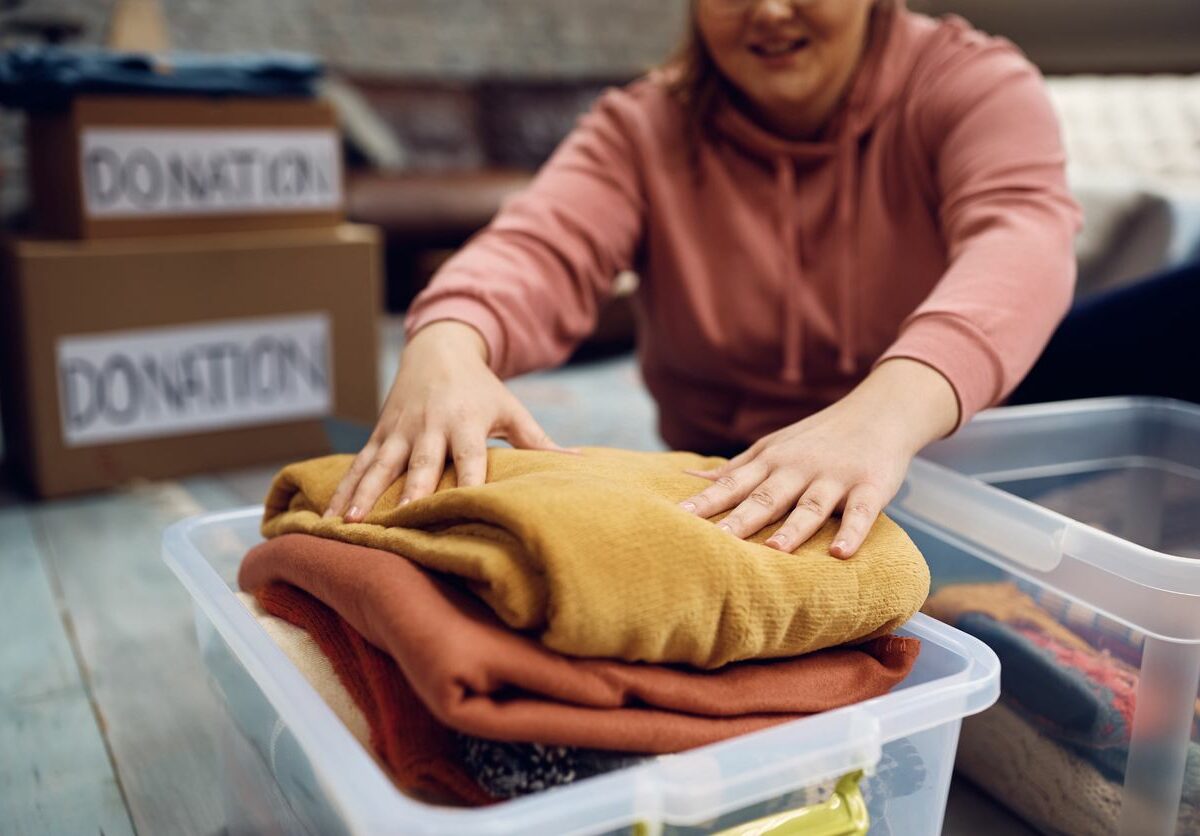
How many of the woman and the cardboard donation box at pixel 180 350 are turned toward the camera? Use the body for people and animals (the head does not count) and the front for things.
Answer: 2

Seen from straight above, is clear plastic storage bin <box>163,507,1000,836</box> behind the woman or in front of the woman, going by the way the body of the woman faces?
in front

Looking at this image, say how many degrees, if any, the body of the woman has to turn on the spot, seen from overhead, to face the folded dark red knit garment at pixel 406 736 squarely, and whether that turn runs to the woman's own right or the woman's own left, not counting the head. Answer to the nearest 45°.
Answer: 0° — they already face it

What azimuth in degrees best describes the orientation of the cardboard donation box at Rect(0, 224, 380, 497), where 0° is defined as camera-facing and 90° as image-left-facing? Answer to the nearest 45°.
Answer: approximately 0°

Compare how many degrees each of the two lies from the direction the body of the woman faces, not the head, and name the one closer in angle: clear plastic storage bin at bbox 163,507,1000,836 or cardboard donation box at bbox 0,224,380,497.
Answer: the clear plastic storage bin
